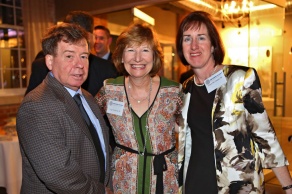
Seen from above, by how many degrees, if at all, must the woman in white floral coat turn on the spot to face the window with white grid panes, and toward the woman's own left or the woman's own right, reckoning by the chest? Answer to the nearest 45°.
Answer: approximately 90° to the woman's own right

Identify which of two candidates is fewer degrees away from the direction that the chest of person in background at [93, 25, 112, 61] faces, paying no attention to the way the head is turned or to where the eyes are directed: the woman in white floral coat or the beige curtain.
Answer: the woman in white floral coat

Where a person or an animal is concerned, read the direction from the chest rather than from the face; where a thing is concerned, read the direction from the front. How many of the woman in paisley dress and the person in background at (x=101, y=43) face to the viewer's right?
0

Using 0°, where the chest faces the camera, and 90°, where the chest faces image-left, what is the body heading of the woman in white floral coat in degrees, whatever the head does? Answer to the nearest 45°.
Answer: approximately 45°

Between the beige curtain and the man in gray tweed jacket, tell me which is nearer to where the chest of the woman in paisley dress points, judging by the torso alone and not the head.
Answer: the man in gray tweed jacket

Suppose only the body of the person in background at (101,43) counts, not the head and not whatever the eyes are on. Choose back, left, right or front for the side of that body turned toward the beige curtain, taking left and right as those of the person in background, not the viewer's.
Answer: right

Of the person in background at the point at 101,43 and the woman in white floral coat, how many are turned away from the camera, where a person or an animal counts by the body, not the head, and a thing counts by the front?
0

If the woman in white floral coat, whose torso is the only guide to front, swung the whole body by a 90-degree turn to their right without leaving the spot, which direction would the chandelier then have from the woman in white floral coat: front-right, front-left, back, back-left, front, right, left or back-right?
front-right

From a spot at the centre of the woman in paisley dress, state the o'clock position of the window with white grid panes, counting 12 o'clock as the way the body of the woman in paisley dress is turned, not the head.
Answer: The window with white grid panes is roughly at 5 o'clock from the woman in paisley dress.

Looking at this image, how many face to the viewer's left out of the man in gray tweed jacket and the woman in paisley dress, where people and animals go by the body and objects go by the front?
0

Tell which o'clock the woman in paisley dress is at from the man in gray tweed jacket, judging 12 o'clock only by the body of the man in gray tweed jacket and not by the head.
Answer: The woman in paisley dress is roughly at 9 o'clock from the man in gray tweed jacket.
